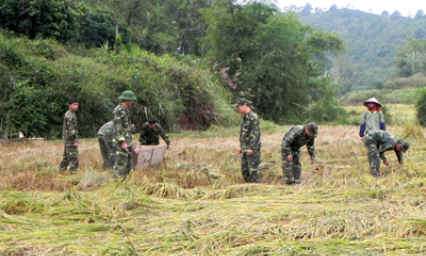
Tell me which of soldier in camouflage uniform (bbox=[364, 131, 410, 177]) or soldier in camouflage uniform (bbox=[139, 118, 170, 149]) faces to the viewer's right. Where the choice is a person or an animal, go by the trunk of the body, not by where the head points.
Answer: soldier in camouflage uniform (bbox=[364, 131, 410, 177])

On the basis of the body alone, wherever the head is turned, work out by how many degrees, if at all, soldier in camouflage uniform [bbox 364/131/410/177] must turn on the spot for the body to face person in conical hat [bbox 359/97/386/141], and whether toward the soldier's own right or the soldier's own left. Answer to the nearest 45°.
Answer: approximately 90° to the soldier's own left

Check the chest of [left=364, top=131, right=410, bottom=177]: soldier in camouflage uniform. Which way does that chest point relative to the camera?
to the viewer's right

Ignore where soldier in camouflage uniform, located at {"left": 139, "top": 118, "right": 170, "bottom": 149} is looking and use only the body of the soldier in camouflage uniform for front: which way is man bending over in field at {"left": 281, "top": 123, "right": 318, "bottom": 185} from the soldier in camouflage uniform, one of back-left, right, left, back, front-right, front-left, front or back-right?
front-left
